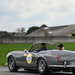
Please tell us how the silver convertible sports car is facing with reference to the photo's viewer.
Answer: facing away from the viewer and to the left of the viewer
